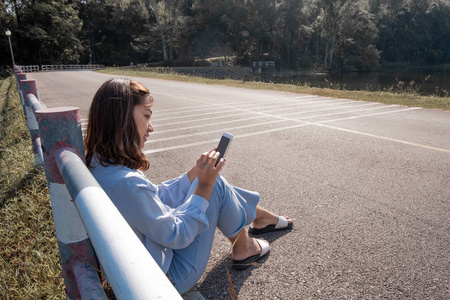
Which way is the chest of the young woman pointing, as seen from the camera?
to the viewer's right

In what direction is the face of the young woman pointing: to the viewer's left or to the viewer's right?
to the viewer's right
